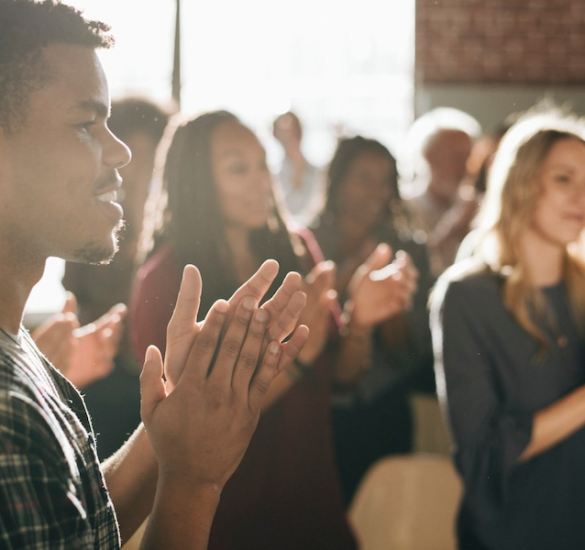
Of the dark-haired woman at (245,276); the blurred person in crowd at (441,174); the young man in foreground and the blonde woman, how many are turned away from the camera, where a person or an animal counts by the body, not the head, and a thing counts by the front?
0

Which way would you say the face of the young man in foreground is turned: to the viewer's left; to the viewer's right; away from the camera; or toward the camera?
to the viewer's right

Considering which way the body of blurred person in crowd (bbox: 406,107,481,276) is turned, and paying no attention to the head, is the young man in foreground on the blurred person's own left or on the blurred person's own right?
on the blurred person's own right

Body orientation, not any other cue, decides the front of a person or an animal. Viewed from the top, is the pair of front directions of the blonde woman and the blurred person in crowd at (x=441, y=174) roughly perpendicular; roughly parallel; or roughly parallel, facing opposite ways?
roughly parallel

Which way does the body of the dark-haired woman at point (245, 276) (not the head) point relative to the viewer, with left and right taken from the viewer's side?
facing the viewer and to the right of the viewer

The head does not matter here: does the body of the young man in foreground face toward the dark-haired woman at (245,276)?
no

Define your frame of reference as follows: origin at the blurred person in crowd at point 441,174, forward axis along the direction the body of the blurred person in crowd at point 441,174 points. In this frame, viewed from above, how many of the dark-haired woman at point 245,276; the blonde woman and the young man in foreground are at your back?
0

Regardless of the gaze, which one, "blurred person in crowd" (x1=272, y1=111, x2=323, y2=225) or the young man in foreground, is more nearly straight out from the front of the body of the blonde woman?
the young man in foreground

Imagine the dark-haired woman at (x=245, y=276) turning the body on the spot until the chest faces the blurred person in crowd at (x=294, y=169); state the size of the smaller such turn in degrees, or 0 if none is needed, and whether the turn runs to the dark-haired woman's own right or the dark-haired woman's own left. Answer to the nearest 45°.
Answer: approximately 135° to the dark-haired woman's own left

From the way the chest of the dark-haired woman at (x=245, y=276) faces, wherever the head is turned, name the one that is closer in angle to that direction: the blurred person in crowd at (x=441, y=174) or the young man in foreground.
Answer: the young man in foreground

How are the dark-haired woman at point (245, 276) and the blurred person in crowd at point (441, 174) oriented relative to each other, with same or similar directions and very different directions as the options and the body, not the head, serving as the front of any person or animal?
same or similar directions

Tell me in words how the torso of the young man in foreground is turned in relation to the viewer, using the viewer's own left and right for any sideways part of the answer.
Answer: facing to the right of the viewer

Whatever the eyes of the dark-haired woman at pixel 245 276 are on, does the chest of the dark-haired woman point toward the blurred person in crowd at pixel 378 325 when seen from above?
no
